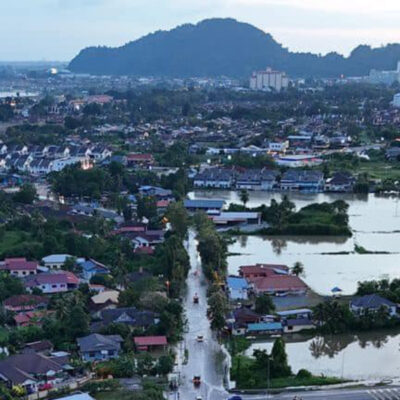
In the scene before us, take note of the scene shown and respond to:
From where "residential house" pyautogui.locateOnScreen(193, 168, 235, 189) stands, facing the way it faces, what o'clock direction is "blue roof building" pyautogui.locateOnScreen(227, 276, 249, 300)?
The blue roof building is roughly at 12 o'clock from the residential house.

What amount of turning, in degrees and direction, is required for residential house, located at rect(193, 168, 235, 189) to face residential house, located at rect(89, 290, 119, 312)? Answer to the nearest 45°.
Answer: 0° — it already faces it

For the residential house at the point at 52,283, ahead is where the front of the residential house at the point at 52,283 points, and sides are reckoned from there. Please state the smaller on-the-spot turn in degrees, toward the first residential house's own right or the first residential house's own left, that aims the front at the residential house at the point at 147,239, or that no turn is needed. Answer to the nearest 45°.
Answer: approximately 135° to the first residential house's own left

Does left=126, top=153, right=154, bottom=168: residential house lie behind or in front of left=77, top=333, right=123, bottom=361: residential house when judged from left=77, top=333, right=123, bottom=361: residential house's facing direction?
behind

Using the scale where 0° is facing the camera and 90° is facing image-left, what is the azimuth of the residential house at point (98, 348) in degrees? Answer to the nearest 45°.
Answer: approximately 0°

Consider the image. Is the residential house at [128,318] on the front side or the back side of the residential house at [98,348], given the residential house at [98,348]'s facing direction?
on the back side

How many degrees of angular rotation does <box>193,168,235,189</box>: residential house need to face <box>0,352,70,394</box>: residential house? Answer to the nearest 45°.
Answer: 0° — it already faces it

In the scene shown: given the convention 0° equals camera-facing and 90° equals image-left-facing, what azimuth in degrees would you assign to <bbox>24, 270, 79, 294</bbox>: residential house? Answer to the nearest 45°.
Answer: approximately 0°

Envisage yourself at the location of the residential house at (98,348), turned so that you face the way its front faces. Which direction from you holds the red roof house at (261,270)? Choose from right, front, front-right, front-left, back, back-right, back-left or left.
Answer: back-left

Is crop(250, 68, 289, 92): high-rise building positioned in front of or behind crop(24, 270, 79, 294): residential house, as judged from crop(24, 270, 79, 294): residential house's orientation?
behind

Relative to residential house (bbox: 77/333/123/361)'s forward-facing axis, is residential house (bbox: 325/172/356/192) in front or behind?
behind
